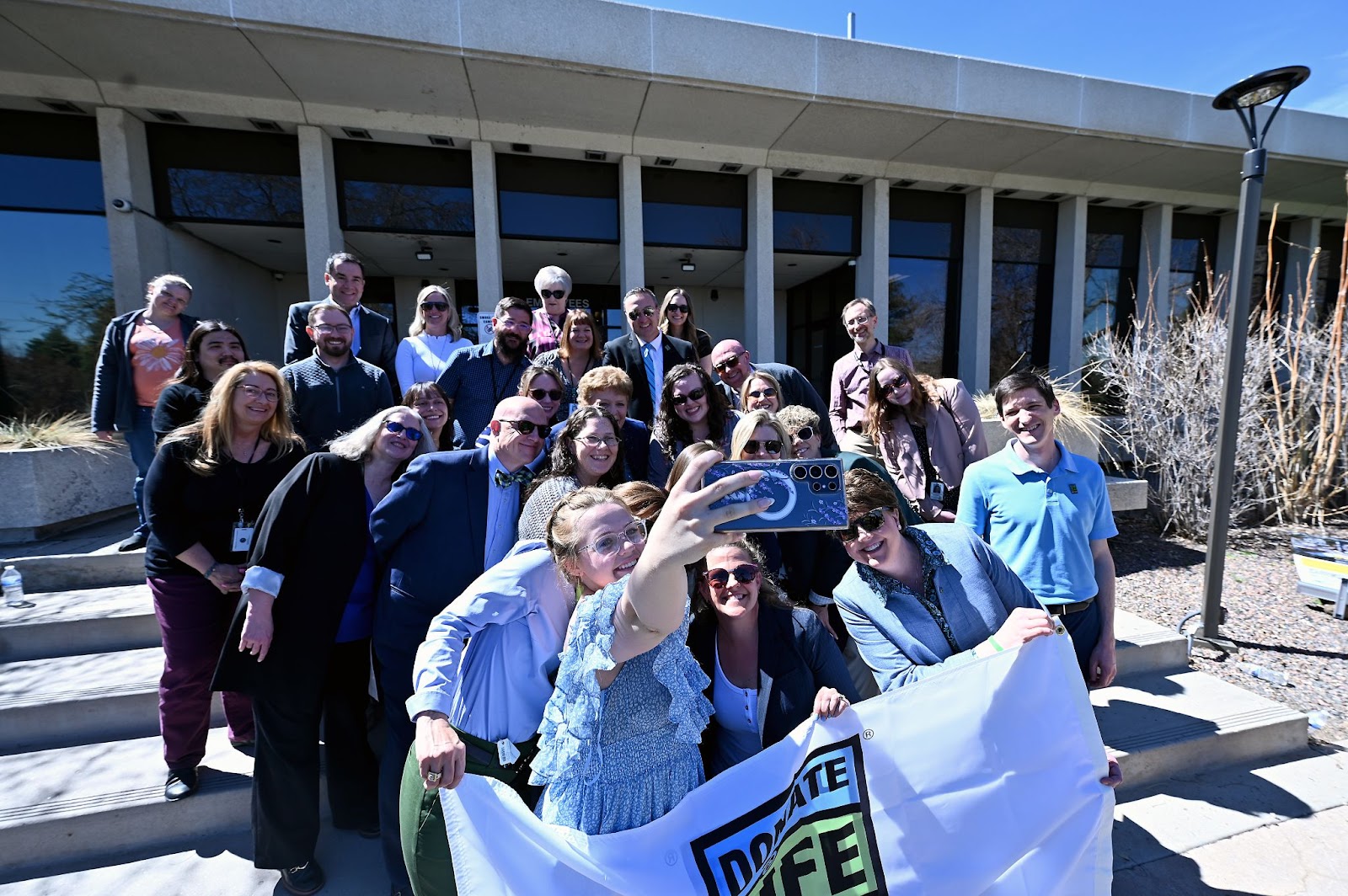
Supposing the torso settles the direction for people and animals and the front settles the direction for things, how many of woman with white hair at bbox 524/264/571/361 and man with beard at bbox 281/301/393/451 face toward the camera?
2

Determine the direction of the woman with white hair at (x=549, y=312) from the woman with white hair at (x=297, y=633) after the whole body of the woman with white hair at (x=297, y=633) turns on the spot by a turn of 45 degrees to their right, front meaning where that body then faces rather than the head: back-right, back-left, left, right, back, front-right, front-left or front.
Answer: back-left

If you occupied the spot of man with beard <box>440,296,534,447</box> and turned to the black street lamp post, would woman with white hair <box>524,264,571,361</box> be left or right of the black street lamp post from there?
left

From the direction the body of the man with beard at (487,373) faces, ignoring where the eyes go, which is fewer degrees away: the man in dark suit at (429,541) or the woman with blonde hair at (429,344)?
the man in dark suit

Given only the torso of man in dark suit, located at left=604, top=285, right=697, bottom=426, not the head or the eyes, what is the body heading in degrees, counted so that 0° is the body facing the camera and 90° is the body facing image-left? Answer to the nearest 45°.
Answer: approximately 0°

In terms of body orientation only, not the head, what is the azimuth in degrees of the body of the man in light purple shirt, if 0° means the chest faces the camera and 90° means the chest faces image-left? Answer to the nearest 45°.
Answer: approximately 0°

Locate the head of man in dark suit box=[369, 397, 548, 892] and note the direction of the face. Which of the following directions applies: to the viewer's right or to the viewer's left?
to the viewer's right

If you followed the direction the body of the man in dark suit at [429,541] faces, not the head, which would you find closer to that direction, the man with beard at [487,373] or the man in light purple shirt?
the man in light purple shirt
